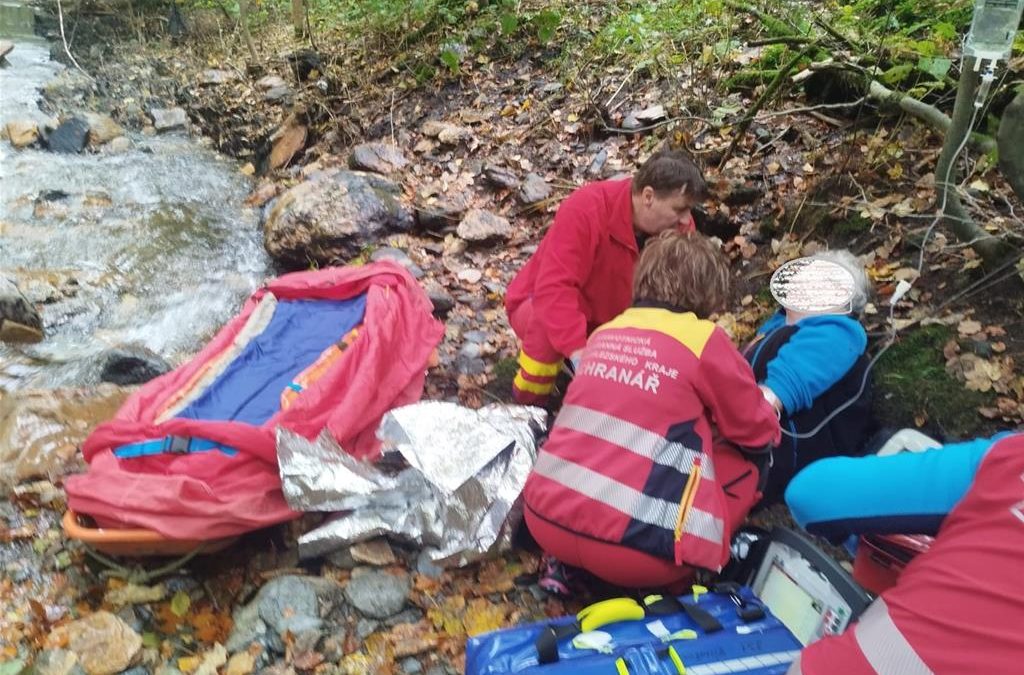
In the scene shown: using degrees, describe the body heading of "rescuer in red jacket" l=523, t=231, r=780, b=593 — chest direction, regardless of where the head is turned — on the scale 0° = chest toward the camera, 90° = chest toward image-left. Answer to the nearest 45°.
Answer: approximately 225°

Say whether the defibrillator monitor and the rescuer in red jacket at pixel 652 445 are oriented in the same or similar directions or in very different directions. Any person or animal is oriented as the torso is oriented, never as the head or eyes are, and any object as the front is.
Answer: very different directions

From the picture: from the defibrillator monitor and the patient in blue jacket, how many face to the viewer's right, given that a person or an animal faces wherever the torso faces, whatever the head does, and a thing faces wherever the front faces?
0

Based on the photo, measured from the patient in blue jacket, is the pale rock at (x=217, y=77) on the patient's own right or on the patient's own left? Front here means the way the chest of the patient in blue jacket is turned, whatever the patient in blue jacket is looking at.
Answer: on the patient's own right

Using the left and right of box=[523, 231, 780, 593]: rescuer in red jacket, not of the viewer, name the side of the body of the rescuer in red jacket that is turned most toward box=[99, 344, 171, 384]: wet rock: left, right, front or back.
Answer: left

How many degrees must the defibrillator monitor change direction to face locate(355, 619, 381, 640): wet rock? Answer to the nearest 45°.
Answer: approximately 45° to its right

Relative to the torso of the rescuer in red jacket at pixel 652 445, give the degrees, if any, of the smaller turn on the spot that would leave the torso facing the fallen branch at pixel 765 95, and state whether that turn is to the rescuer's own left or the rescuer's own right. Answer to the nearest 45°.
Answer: approximately 45° to the rescuer's own left

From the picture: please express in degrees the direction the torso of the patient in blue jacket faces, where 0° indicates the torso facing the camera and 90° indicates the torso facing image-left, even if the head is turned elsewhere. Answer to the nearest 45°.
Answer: approximately 45°

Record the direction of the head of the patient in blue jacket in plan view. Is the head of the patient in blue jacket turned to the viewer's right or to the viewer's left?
to the viewer's left

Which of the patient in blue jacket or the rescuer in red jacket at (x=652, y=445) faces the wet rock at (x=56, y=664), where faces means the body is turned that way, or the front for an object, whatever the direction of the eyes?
the patient in blue jacket

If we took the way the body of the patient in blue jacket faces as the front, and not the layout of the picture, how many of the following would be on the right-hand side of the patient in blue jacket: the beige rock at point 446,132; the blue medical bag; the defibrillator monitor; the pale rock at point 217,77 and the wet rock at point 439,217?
3
